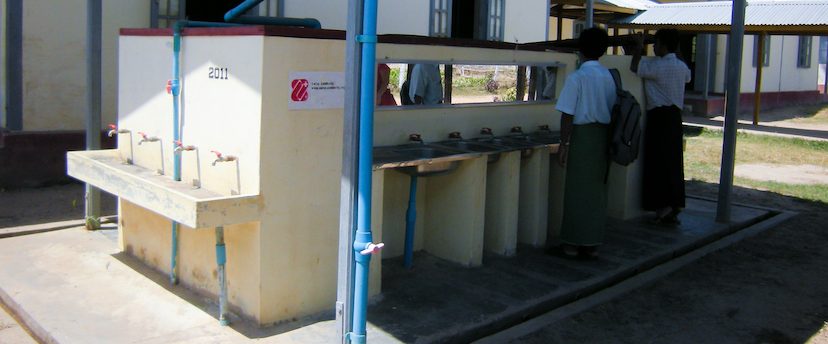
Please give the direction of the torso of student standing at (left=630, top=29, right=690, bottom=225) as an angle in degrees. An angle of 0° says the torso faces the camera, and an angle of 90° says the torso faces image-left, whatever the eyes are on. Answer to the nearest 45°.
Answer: approximately 135°

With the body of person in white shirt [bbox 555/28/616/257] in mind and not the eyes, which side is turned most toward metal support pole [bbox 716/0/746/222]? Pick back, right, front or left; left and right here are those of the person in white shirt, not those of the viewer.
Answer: right

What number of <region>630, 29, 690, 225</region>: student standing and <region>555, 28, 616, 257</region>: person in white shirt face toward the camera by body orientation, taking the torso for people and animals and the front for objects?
0

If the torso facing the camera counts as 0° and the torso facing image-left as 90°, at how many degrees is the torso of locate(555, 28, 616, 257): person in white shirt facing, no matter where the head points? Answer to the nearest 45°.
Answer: approximately 135°

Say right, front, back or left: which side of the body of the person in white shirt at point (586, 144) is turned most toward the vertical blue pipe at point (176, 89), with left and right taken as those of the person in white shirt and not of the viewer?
left

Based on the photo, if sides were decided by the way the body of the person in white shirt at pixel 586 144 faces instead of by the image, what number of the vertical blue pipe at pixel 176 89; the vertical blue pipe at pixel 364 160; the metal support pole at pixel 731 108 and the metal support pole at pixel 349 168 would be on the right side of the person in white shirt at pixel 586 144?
1

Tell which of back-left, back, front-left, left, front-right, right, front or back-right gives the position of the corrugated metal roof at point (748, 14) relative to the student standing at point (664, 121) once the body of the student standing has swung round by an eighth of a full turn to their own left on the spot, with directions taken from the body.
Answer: right

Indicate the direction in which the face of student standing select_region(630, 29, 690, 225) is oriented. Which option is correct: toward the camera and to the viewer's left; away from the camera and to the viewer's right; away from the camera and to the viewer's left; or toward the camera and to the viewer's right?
away from the camera and to the viewer's left

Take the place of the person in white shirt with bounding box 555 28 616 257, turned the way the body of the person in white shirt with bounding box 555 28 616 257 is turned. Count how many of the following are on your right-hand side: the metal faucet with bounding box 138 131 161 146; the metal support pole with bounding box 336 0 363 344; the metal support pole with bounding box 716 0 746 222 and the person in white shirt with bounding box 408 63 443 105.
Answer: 1
